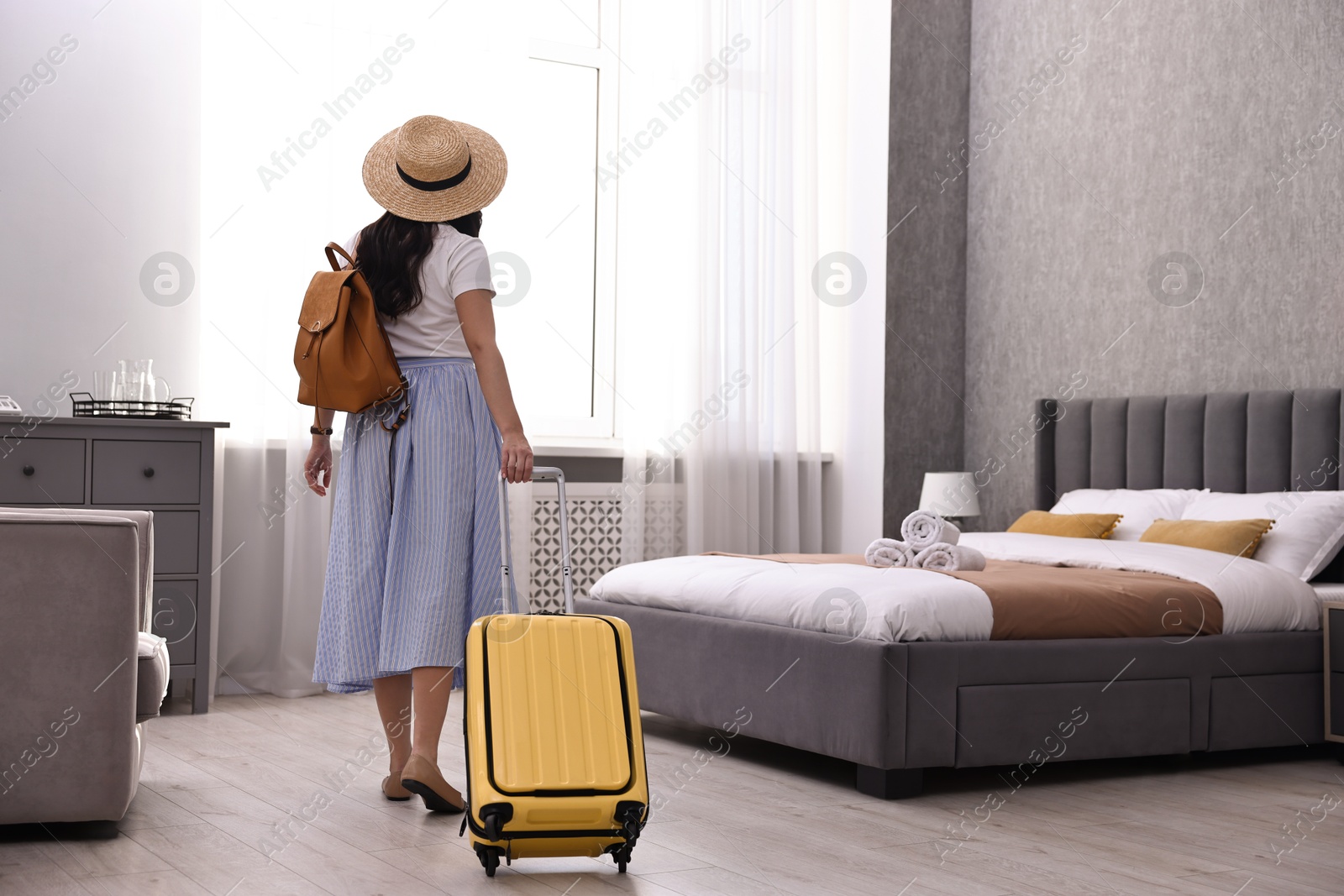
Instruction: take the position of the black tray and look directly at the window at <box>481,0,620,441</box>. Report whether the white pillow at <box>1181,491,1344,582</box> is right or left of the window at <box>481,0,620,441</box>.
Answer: right

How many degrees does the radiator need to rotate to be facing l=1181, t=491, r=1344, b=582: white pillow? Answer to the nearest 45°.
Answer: approximately 45° to its left

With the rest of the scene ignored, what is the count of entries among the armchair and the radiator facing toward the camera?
1

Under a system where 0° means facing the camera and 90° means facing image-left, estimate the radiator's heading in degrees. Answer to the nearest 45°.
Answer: approximately 0°
